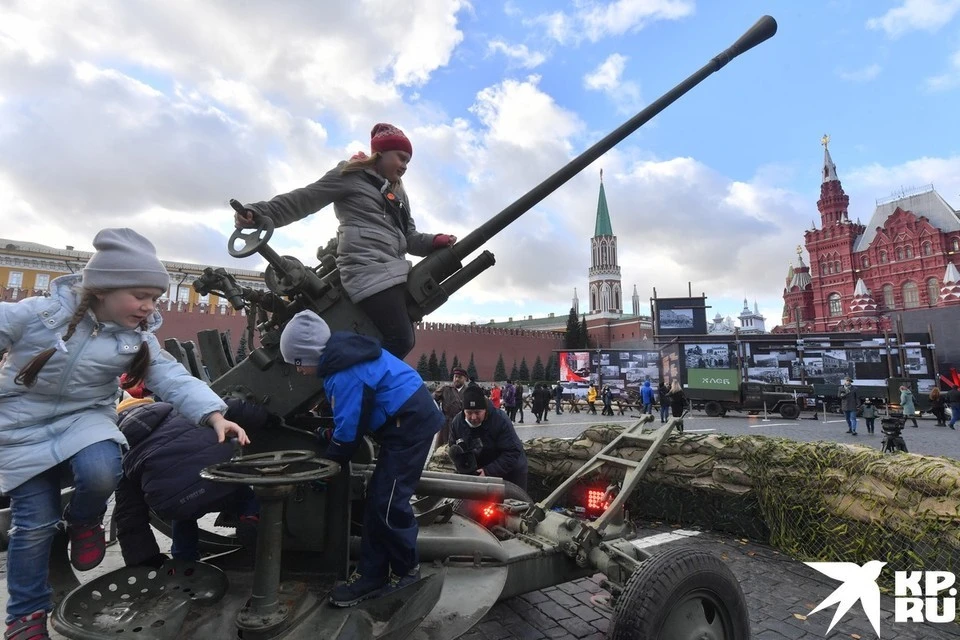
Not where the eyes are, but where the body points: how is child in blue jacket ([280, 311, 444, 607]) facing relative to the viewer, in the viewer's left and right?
facing to the left of the viewer

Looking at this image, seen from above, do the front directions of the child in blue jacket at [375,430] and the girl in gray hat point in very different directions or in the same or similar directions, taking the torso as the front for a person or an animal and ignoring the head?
very different directions

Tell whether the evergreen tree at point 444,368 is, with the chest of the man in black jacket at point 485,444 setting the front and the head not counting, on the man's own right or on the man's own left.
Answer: on the man's own right

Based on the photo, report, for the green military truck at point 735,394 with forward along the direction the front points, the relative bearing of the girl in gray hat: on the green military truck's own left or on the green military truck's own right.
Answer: on the green military truck's own right

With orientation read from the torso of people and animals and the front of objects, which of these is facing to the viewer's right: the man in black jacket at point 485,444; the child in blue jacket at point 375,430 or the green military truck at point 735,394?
the green military truck

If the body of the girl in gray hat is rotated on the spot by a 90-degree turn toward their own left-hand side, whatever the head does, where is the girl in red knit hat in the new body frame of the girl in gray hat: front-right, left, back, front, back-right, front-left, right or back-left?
front-right

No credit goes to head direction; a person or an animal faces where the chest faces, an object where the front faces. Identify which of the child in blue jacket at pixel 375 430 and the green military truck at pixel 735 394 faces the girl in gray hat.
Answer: the child in blue jacket

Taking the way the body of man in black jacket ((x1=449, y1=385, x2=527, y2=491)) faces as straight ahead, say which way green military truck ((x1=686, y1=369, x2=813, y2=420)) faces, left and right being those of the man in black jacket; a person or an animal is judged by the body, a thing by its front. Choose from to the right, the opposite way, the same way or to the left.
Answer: to the left

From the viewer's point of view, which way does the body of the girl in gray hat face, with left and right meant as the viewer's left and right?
facing the viewer and to the right of the viewer

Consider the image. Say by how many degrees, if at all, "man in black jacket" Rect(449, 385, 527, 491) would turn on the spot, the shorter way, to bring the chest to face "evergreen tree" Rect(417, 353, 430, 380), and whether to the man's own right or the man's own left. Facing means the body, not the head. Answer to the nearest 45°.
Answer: approximately 135° to the man's own right

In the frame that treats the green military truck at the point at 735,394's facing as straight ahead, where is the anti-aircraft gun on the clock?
The anti-aircraft gun is roughly at 3 o'clock from the green military truck.

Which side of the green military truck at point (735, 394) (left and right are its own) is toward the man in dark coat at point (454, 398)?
right

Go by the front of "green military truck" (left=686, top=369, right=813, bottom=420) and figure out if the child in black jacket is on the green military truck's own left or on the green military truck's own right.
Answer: on the green military truck's own right

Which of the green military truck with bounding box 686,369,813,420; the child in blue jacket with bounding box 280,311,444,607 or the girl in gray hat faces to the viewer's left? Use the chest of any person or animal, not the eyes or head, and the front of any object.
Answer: the child in blue jacket

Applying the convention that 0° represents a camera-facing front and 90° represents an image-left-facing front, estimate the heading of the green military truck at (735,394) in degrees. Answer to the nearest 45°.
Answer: approximately 270°
